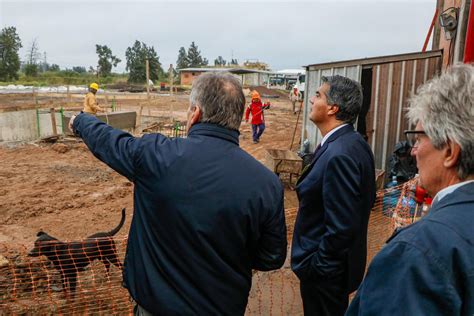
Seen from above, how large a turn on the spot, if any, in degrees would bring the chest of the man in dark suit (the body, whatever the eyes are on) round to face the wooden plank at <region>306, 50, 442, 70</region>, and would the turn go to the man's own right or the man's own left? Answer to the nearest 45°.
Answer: approximately 90° to the man's own right

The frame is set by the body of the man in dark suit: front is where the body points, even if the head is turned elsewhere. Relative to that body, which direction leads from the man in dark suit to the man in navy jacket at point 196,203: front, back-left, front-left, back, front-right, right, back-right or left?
front-left

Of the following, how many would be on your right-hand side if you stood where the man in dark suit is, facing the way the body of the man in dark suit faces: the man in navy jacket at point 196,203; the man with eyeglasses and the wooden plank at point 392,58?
1

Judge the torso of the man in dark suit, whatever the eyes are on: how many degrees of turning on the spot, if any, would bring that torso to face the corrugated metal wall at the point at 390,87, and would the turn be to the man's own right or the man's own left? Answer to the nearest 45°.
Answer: approximately 90° to the man's own right

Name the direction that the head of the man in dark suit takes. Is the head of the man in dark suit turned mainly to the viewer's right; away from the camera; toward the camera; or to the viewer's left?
to the viewer's left

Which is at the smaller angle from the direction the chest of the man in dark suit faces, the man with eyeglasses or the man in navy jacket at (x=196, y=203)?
the man in navy jacket

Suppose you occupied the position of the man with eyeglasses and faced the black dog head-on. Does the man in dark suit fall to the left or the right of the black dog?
right

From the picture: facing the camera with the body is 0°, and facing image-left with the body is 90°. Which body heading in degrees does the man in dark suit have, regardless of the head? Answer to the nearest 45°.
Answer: approximately 90°

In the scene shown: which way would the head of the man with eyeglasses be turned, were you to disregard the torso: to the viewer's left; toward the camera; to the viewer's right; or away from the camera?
to the viewer's left
